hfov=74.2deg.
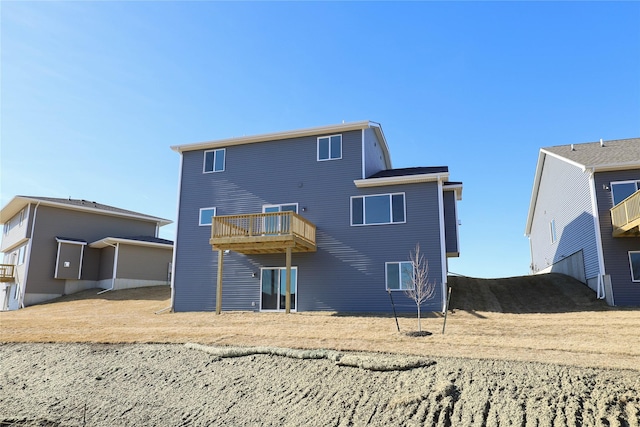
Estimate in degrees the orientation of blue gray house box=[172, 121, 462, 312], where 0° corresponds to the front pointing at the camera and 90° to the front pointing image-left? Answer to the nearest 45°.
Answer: approximately 180°

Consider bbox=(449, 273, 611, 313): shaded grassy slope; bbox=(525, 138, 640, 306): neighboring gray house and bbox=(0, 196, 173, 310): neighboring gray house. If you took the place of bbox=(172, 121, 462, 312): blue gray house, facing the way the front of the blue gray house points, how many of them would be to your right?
2

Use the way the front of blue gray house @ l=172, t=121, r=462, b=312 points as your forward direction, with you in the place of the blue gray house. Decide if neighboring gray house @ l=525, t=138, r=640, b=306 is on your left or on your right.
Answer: on your right

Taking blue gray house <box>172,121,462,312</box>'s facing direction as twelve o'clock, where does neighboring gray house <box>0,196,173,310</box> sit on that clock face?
The neighboring gray house is roughly at 10 o'clock from the blue gray house.

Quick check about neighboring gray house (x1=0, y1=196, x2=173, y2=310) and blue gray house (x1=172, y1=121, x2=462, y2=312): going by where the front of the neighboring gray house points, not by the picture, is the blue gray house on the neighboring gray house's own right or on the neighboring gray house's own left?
on the neighboring gray house's own right

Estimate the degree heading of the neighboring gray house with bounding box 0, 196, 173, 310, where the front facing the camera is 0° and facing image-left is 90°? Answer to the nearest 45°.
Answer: approximately 225°
